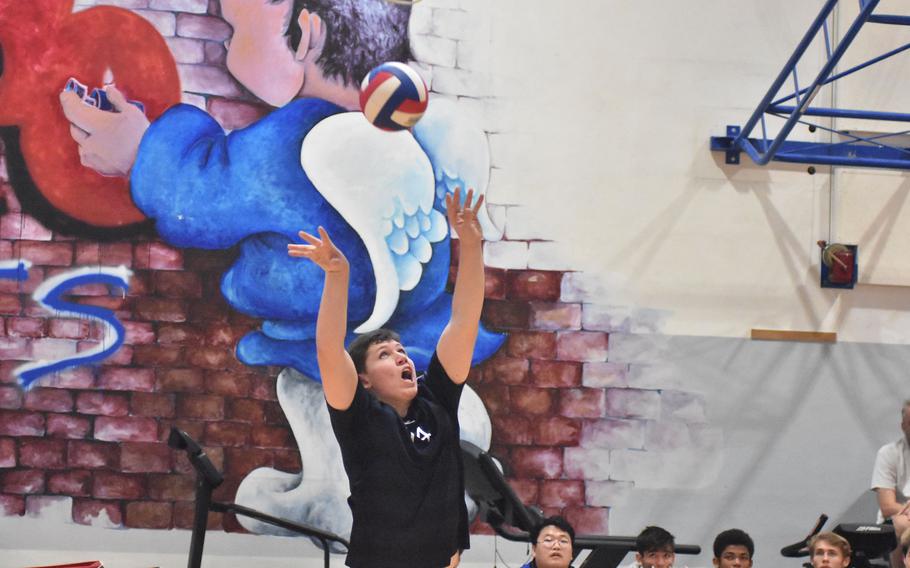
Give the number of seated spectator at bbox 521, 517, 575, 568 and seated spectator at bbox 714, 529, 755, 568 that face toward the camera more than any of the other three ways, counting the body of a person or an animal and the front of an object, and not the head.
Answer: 2

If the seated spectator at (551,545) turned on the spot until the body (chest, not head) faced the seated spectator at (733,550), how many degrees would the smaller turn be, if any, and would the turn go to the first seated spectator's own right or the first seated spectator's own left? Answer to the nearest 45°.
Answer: approximately 135° to the first seated spectator's own left

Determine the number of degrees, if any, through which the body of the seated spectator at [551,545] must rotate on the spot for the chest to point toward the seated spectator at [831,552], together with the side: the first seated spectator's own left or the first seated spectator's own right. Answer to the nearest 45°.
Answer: approximately 90° to the first seated spectator's own left

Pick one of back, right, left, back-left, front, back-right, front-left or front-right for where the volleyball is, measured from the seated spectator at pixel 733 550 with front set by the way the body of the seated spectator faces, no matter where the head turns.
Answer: front-right

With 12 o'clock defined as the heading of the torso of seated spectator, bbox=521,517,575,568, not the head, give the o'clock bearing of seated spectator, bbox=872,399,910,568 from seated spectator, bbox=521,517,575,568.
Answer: seated spectator, bbox=872,399,910,568 is roughly at 8 o'clock from seated spectator, bbox=521,517,575,568.

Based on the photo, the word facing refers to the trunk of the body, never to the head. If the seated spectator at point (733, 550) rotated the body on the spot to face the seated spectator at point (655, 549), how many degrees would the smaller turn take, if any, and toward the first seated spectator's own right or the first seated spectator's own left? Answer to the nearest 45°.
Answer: approximately 45° to the first seated spectator's own right

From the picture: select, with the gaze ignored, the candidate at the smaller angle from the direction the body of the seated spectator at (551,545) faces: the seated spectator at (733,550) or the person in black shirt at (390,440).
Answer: the person in black shirt

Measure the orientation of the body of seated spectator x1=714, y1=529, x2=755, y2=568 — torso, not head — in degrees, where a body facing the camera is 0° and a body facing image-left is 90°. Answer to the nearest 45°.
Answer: approximately 0°

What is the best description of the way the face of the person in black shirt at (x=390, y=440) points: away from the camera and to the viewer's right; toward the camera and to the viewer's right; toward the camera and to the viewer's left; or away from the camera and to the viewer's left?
toward the camera and to the viewer's right
